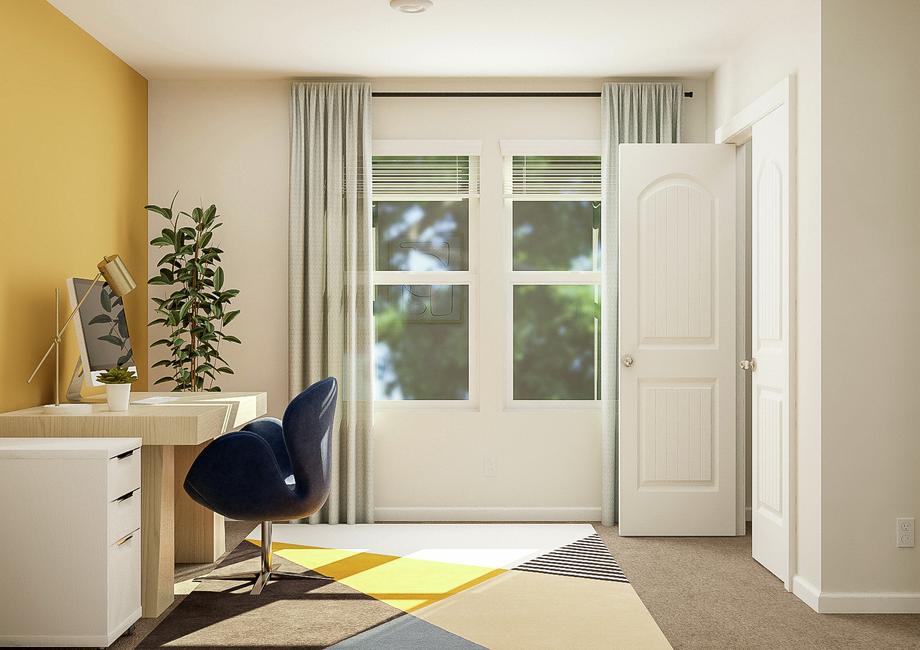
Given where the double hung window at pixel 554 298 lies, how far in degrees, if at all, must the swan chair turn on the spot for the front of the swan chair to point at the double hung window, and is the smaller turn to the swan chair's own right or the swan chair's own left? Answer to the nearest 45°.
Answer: approximately 135° to the swan chair's own right

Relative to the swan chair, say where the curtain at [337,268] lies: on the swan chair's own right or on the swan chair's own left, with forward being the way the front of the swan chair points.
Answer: on the swan chair's own right

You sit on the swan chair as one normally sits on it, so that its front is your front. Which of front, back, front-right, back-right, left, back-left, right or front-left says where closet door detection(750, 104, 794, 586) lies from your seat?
back

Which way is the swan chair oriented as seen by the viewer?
to the viewer's left

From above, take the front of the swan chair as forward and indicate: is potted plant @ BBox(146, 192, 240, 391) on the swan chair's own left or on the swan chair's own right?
on the swan chair's own right

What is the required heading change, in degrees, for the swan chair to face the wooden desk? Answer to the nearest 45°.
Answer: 0° — it already faces it

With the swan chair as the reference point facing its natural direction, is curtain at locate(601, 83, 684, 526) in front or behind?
behind
